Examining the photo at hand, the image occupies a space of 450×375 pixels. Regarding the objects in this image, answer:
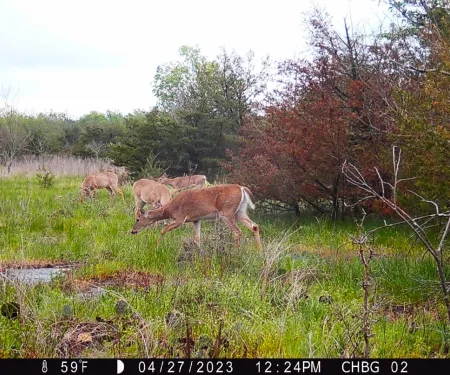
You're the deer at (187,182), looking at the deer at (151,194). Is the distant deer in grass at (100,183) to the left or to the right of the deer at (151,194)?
right

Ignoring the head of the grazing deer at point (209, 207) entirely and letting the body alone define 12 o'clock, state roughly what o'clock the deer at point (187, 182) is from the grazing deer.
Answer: The deer is roughly at 3 o'clock from the grazing deer.

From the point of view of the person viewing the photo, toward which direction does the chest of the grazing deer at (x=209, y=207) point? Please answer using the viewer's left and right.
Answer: facing to the left of the viewer

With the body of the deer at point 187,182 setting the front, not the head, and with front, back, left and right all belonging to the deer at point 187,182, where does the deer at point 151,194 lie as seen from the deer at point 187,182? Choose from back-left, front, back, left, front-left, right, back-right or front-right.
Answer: left

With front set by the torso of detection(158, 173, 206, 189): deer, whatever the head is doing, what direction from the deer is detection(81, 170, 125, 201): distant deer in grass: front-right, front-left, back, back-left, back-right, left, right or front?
front-left

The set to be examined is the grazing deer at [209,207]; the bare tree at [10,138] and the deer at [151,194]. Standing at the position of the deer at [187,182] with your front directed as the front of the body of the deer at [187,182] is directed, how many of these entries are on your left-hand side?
2

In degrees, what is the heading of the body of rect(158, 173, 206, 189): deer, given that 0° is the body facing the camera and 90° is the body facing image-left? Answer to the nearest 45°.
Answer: approximately 90°

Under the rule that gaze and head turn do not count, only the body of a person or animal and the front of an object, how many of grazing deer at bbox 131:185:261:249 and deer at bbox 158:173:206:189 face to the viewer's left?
2
